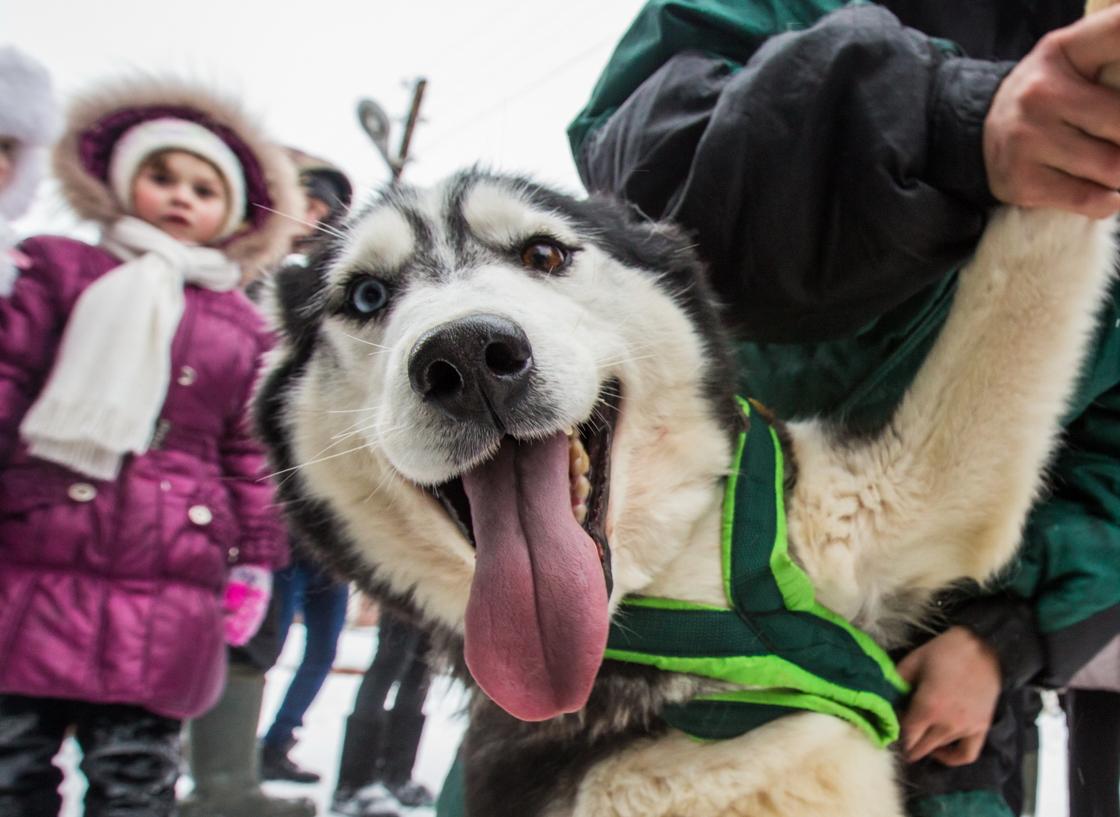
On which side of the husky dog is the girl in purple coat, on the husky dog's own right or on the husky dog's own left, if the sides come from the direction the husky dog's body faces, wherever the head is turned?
on the husky dog's own right

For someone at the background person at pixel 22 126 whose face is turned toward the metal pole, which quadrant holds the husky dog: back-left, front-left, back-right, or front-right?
back-right

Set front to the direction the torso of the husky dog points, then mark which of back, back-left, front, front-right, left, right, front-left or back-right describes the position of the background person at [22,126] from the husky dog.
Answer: back-right

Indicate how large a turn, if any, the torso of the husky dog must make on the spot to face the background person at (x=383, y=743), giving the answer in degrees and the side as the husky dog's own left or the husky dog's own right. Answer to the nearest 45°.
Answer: approximately 135° to the husky dog's own right

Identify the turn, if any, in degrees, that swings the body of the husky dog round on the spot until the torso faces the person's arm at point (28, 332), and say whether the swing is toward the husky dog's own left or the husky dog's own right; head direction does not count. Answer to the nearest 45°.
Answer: approximately 135° to the husky dog's own right

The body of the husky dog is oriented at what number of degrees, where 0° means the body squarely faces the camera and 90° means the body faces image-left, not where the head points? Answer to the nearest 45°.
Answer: approximately 0°
